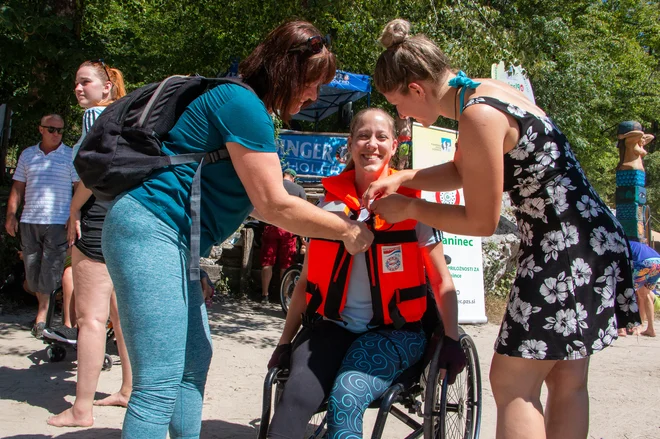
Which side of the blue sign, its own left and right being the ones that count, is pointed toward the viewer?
front

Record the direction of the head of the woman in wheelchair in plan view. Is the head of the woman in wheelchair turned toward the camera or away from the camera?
toward the camera

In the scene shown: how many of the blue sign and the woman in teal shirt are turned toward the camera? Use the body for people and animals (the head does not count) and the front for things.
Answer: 1

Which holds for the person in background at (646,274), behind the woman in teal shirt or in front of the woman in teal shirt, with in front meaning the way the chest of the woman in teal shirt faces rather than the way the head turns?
in front

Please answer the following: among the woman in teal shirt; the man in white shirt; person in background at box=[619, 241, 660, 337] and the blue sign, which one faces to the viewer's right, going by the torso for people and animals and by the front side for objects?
the woman in teal shirt

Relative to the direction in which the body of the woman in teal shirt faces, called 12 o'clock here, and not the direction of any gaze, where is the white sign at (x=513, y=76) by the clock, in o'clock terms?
The white sign is roughly at 10 o'clock from the woman in teal shirt.

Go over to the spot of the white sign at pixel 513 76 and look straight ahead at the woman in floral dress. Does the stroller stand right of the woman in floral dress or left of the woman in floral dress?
right

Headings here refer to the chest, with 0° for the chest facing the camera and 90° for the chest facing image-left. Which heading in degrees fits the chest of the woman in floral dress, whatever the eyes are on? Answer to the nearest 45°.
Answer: approximately 90°

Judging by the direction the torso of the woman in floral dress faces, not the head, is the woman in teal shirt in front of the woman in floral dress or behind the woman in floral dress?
in front

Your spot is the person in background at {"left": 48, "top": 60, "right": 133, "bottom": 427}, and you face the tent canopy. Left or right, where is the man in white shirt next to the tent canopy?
left

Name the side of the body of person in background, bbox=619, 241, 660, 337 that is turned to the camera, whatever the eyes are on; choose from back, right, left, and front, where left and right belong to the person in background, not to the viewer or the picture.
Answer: left

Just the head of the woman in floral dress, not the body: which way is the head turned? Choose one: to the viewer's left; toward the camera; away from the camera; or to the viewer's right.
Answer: to the viewer's left
